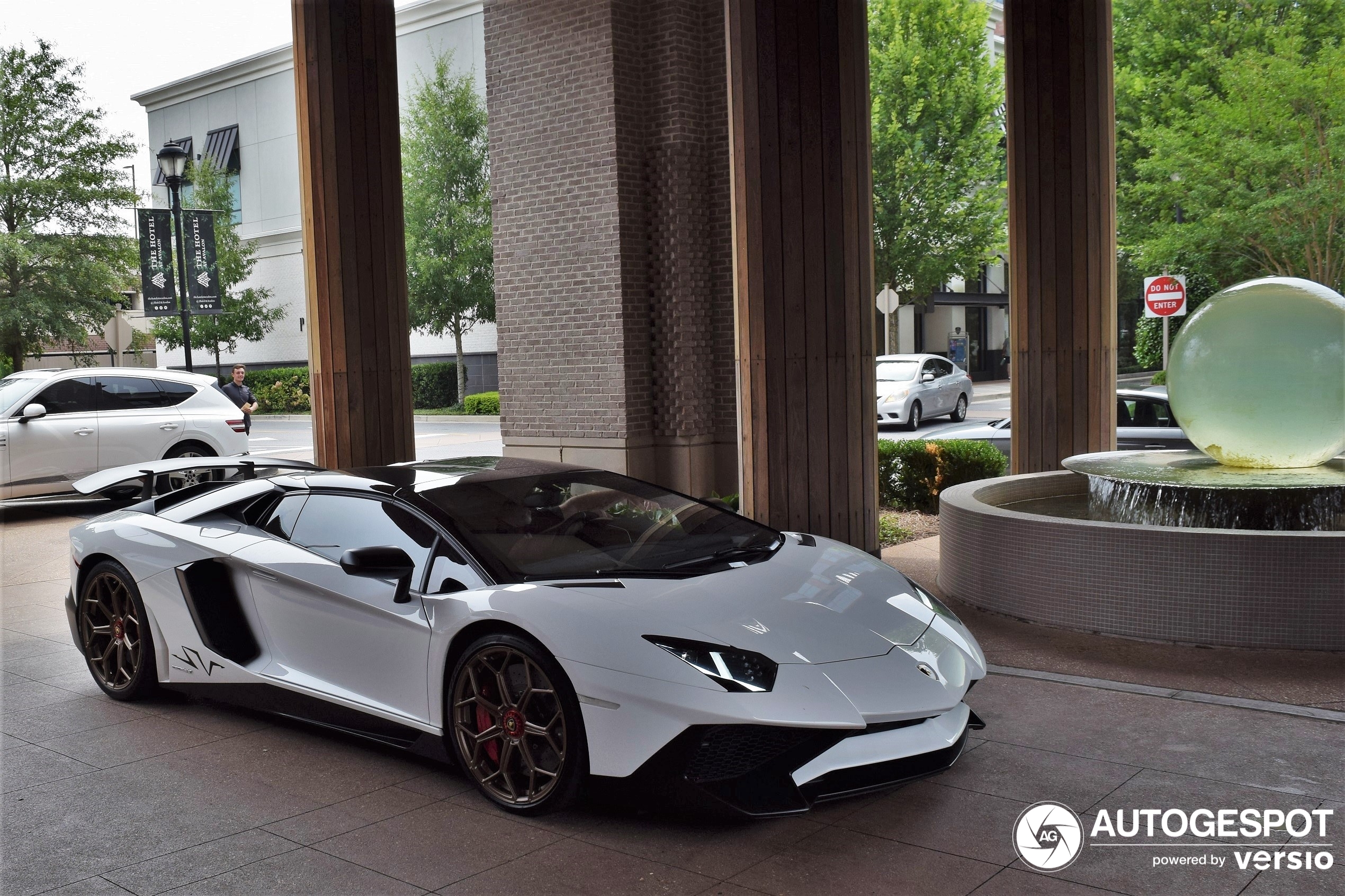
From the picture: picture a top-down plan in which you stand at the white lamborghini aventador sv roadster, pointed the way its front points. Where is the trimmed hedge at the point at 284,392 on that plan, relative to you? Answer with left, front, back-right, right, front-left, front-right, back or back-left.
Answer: back-left

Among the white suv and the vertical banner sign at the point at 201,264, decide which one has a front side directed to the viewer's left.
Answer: the white suv

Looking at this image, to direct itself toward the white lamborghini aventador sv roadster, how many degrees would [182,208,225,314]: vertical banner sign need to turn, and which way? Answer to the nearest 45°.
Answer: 0° — it already faces it

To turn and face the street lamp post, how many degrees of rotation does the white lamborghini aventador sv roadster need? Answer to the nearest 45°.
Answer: approximately 135° to its left

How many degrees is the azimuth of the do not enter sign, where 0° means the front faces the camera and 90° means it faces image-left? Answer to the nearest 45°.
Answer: approximately 0°

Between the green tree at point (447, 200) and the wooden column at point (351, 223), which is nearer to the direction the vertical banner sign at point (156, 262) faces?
the wooden column

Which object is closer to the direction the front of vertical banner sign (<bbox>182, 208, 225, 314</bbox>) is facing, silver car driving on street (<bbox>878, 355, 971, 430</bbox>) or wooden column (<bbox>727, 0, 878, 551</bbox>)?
the wooden column

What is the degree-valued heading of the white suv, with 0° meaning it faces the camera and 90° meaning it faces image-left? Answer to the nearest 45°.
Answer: approximately 90°

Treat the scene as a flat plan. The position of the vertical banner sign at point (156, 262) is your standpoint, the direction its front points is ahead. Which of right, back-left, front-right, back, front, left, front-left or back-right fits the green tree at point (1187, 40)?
left

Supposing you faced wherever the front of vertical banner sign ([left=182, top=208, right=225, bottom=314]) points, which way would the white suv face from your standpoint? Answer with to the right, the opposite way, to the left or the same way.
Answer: to the right

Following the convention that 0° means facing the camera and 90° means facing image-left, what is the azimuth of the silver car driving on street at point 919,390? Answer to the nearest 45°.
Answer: approximately 45°

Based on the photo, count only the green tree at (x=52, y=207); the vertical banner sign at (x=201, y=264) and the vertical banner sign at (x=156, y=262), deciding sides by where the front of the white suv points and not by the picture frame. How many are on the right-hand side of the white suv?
3

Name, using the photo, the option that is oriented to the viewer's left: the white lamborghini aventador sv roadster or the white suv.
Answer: the white suv

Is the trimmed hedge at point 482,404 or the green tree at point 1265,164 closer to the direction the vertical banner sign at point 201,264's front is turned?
the green tree

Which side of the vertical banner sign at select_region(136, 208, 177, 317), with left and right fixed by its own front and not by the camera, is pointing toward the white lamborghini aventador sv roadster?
front
